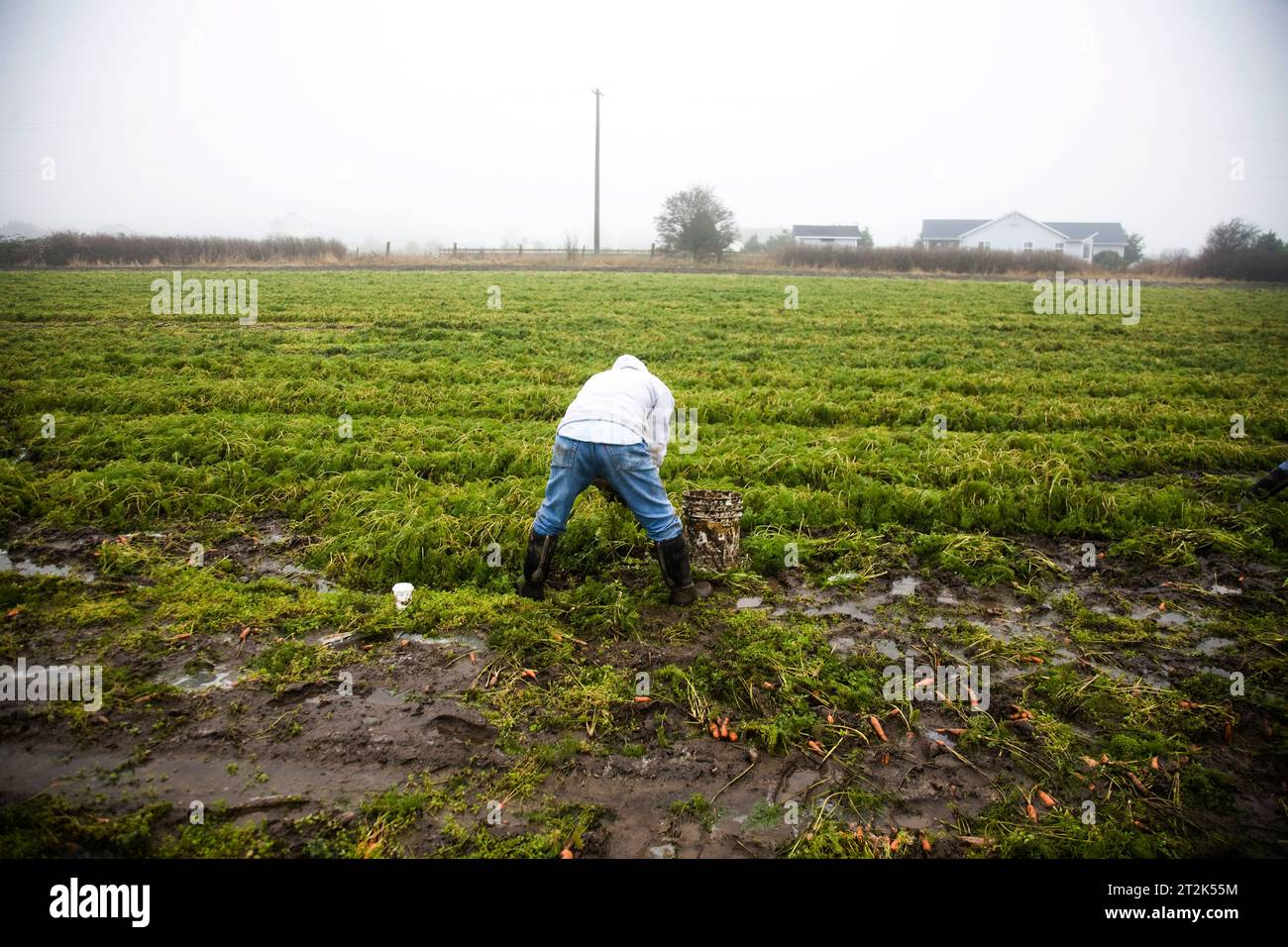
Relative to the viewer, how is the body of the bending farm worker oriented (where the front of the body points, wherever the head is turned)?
away from the camera

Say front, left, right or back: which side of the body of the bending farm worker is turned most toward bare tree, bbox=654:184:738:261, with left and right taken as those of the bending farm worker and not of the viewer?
front
